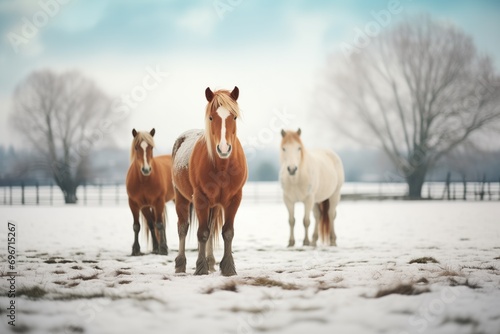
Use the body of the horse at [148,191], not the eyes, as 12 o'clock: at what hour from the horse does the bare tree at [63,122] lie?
The bare tree is roughly at 4 o'clock from the horse.

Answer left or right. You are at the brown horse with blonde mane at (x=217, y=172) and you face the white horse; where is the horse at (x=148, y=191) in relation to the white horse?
left

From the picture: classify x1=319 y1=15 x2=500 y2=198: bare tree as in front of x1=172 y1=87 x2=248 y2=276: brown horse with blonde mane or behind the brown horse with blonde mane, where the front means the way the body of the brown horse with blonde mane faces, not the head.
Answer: behind

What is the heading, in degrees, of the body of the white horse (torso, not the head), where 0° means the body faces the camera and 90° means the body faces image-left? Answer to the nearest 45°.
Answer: approximately 45°

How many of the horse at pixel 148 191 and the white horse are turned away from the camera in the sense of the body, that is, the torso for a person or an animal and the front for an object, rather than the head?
0

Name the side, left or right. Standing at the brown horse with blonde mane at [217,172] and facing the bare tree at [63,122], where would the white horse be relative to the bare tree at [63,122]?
right

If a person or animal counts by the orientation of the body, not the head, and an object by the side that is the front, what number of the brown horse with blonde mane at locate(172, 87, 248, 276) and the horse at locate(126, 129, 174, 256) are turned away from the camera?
0

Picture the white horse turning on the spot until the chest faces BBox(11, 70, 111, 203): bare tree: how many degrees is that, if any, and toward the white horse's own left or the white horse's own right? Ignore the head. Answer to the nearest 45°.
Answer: approximately 90° to the white horse's own right

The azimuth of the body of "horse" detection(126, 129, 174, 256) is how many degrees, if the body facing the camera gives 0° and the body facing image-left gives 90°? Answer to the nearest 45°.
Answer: approximately 45°

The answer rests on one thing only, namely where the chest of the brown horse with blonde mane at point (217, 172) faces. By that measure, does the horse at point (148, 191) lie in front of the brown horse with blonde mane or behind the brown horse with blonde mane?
behind

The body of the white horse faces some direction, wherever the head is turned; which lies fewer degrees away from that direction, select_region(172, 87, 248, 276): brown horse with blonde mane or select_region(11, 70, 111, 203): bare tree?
the brown horse with blonde mane
